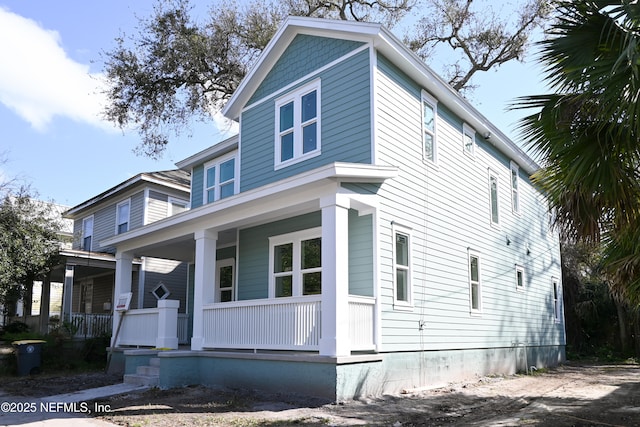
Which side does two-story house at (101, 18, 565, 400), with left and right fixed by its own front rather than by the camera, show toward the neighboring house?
right

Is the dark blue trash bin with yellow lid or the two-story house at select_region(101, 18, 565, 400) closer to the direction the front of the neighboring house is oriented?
the dark blue trash bin with yellow lid

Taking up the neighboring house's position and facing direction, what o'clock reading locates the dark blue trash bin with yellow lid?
The dark blue trash bin with yellow lid is roughly at 11 o'clock from the neighboring house.

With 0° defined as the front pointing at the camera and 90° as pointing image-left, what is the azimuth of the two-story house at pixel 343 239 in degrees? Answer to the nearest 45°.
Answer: approximately 45°

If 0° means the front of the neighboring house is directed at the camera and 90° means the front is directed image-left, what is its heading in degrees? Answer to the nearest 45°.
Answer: approximately 45°

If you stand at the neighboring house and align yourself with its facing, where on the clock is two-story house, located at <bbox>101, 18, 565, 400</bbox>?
The two-story house is roughly at 10 o'clock from the neighboring house.
